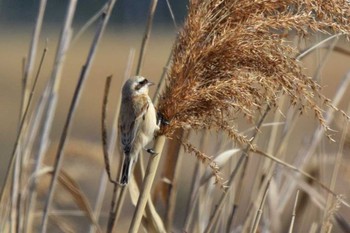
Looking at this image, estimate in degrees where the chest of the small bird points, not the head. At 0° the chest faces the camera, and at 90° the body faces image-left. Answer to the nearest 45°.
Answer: approximately 270°
